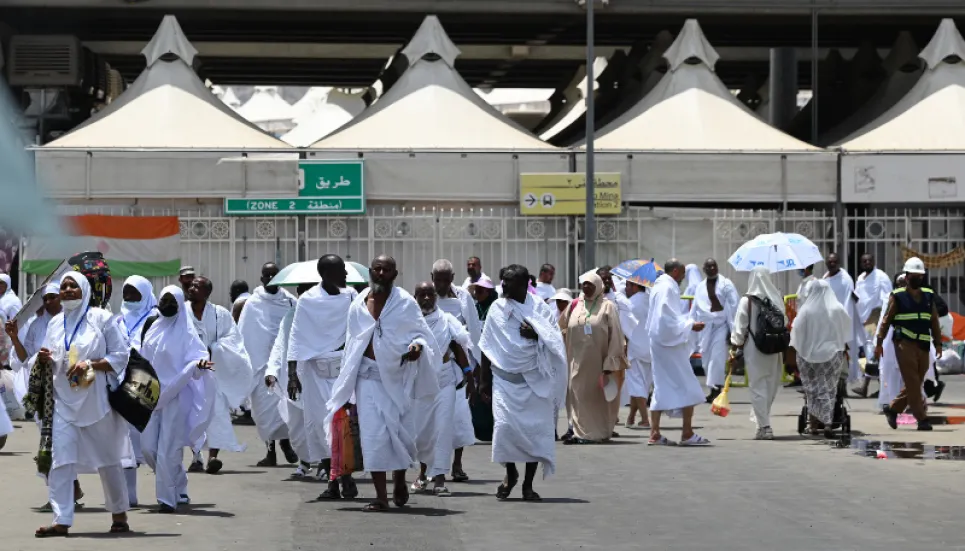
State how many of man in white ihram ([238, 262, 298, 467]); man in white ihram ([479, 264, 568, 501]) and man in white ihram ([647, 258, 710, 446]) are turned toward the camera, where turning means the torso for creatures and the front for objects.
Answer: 2

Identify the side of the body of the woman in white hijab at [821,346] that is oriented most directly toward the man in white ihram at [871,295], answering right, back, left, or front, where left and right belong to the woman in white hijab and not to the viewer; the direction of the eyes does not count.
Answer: front

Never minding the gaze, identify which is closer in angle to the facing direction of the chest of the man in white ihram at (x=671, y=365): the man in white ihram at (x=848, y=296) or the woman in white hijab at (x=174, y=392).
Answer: the man in white ihram

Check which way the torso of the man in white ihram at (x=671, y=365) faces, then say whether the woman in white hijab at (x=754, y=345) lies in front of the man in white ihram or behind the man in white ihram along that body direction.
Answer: in front

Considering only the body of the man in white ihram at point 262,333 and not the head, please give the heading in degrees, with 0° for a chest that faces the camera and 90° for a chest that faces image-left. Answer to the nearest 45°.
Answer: approximately 0°

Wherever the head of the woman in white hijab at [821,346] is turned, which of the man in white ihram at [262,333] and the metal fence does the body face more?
the metal fence
